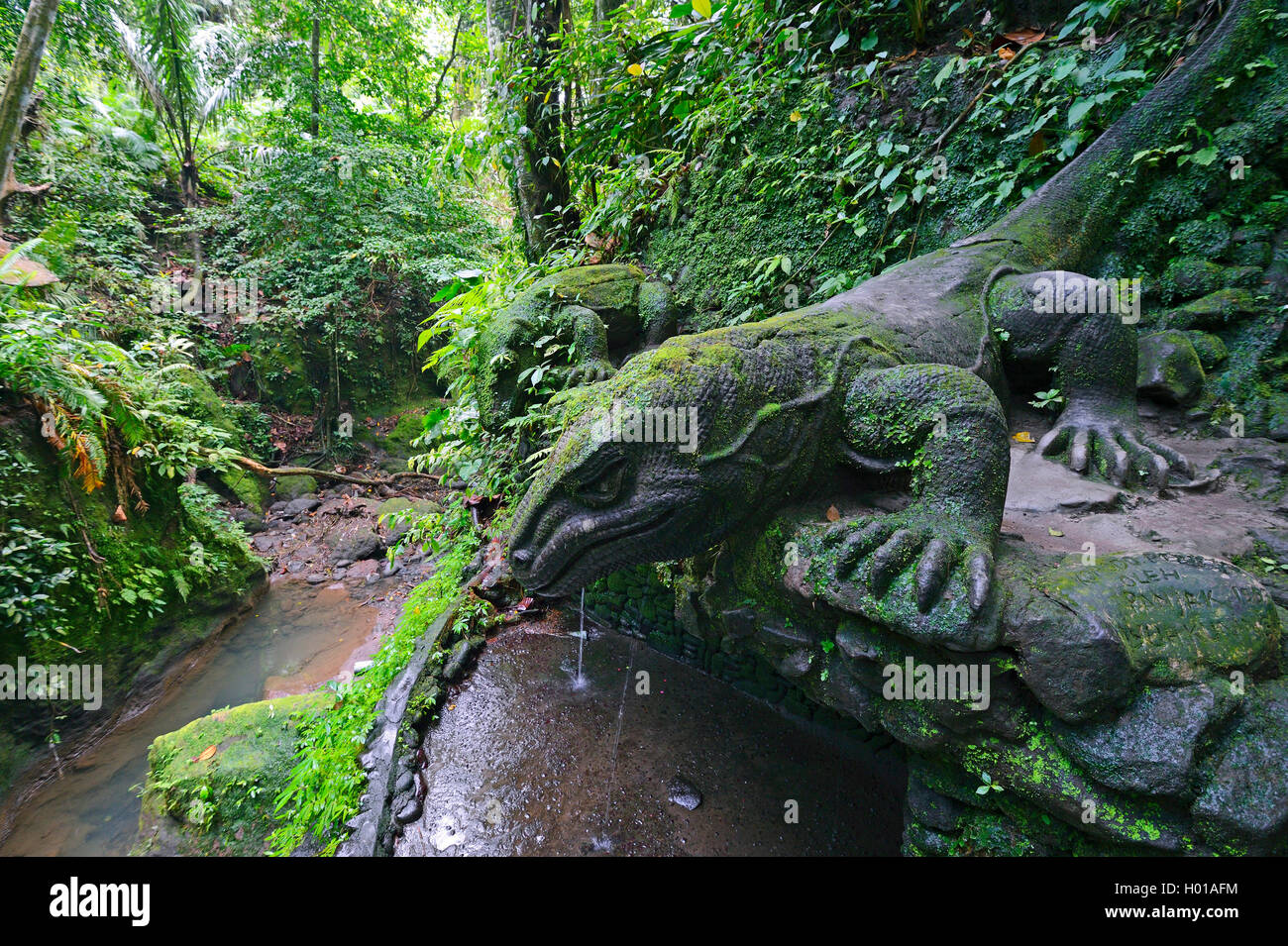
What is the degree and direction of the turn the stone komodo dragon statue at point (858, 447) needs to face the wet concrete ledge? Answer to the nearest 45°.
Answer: approximately 45° to its right

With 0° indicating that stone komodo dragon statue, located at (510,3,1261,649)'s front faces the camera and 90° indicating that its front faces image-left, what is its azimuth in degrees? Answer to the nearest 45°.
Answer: approximately 45°

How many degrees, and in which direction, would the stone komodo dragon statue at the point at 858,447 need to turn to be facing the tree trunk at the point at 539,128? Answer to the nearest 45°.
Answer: approximately 90° to its right

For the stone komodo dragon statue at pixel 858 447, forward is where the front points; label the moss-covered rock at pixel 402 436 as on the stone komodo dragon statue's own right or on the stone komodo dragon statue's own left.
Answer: on the stone komodo dragon statue's own right

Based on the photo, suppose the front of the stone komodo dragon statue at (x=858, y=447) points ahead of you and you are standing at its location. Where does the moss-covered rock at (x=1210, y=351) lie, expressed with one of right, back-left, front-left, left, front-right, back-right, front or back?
back

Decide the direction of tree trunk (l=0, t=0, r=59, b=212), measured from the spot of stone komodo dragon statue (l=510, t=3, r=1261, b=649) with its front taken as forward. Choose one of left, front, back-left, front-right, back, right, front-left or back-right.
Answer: front-right

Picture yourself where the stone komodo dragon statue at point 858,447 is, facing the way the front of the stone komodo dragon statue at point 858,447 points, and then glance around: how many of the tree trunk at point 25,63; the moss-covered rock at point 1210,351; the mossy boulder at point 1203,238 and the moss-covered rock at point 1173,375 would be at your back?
3

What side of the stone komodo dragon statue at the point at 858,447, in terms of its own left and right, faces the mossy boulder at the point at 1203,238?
back

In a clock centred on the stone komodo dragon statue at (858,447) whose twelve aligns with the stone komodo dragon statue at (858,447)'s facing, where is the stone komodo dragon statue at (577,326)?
the stone komodo dragon statue at (577,326) is roughly at 3 o'clock from the stone komodo dragon statue at (858,447).

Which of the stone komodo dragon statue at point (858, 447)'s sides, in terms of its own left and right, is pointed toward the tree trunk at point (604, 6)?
right

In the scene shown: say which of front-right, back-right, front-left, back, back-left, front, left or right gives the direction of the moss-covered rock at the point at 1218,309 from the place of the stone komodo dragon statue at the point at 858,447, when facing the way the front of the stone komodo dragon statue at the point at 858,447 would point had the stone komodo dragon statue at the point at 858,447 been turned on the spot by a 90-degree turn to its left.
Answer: left
